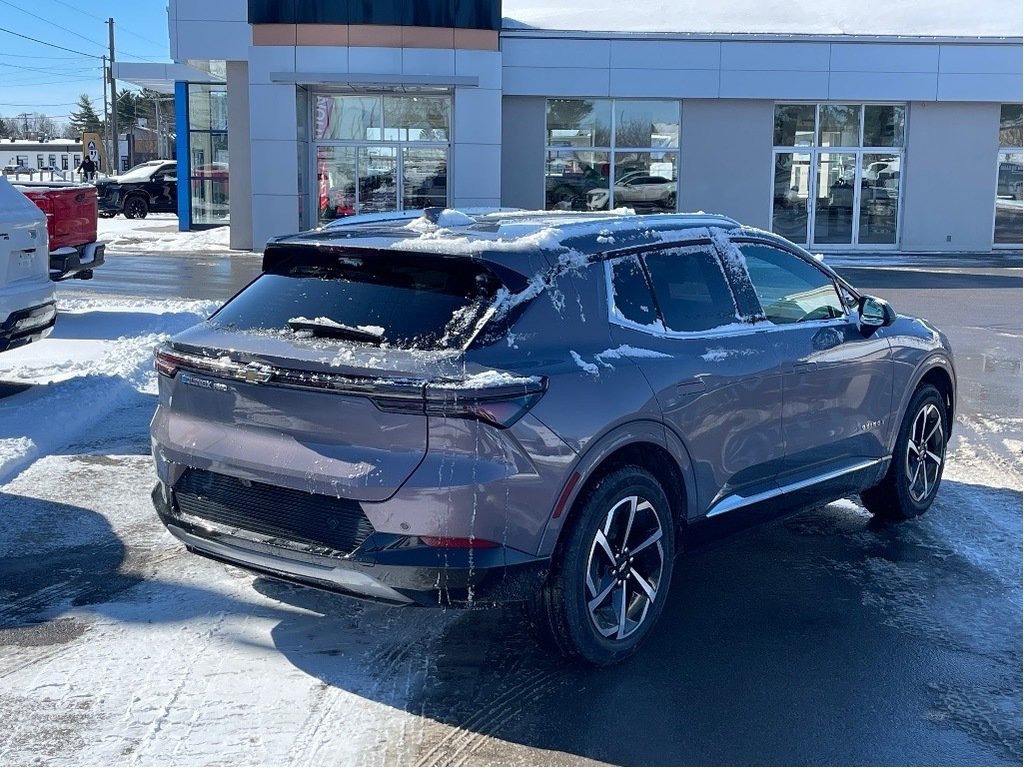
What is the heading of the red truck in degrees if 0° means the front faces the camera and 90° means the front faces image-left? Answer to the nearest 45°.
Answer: approximately 135°

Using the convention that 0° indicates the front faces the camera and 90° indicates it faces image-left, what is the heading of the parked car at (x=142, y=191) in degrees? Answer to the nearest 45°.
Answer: approximately 45°

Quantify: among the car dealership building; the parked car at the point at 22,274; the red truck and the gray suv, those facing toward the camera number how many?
1

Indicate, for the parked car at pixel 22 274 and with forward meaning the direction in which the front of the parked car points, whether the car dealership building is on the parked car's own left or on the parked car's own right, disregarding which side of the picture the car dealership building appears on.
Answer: on the parked car's own right

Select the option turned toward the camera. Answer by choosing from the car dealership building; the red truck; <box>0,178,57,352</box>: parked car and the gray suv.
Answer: the car dealership building

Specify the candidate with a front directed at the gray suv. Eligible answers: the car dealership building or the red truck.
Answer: the car dealership building

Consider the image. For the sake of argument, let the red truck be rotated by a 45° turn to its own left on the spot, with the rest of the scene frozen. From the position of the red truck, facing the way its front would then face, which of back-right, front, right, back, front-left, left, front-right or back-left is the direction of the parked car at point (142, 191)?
right

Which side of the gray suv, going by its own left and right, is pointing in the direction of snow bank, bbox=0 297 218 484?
left

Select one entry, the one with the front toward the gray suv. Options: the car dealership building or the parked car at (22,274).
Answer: the car dealership building

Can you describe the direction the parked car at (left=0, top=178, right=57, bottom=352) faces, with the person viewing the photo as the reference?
facing away from the viewer and to the left of the viewer

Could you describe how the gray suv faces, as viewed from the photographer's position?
facing away from the viewer and to the right of the viewer

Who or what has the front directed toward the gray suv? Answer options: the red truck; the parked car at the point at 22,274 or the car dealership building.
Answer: the car dealership building

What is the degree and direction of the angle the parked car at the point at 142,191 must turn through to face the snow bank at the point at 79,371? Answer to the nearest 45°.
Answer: approximately 45° to its left

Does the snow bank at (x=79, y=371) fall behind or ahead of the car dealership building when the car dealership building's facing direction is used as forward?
ahead

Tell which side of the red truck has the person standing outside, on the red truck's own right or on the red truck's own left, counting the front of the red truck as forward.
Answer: on the red truck's own right
